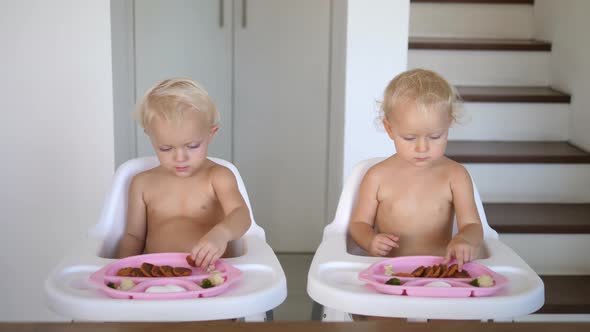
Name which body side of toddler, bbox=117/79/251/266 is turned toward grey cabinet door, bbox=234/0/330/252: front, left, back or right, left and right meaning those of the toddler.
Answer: back

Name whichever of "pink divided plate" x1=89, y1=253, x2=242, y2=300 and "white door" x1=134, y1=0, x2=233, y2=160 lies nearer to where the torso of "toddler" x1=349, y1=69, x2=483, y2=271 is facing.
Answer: the pink divided plate

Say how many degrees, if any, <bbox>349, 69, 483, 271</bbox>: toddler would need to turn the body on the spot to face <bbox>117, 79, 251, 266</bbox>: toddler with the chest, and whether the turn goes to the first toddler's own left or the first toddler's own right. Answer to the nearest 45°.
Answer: approximately 90° to the first toddler's own right

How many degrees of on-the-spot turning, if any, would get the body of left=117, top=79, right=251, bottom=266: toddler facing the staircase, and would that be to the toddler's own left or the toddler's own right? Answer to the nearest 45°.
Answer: approximately 135° to the toddler's own left

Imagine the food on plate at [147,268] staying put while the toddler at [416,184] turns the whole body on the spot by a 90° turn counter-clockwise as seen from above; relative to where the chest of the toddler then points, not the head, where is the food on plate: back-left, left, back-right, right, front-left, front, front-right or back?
back-right

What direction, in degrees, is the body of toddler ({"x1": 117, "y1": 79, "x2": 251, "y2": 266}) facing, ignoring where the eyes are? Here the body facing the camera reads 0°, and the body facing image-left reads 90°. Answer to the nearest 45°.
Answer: approximately 0°

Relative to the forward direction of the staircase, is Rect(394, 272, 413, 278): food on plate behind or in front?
in front

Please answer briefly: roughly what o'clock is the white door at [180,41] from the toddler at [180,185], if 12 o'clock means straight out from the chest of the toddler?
The white door is roughly at 6 o'clock from the toddler.

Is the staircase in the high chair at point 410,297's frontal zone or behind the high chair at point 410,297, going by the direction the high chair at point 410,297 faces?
behind

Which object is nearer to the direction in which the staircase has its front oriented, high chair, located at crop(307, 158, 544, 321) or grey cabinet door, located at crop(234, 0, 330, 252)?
the high chair

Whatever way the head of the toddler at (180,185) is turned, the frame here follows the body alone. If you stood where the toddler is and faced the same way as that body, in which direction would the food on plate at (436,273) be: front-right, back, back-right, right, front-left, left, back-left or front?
front-left
